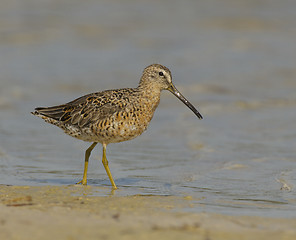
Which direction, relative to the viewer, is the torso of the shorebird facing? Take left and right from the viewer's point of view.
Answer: facing to the right of the viewer
